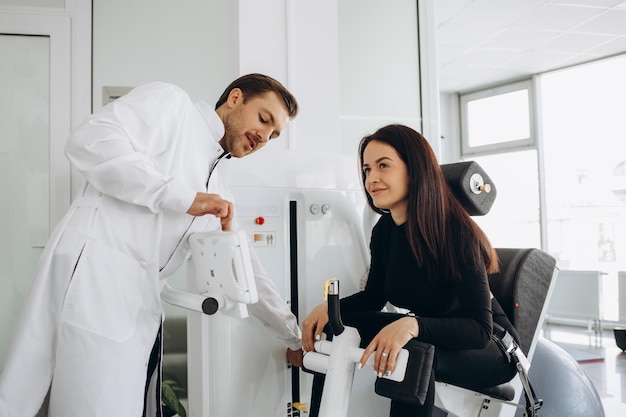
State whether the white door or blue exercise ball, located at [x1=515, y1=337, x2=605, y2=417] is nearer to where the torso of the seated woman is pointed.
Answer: the white door

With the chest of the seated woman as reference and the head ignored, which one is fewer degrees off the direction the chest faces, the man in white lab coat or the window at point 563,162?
the man in white lab coat

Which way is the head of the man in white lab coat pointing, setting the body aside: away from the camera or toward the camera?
toward the camera

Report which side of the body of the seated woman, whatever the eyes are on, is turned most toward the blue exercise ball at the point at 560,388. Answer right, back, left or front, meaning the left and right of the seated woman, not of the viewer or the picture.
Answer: back

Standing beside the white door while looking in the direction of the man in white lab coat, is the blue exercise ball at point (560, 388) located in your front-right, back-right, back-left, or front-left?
front-left

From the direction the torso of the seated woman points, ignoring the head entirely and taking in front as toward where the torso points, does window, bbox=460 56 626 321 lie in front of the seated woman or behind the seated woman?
behind

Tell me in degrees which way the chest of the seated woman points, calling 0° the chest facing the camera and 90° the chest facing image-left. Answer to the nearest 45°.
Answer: approximately 45°

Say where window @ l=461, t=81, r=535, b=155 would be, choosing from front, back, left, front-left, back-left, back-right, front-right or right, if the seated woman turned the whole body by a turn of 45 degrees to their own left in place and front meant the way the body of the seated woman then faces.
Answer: back

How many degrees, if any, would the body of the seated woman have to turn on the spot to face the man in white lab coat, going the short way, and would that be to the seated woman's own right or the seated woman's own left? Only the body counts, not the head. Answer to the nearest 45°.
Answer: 0° — they already face them

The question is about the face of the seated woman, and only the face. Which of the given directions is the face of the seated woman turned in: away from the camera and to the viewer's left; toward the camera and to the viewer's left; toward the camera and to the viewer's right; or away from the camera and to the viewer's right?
toward the camera and to the viewer's left

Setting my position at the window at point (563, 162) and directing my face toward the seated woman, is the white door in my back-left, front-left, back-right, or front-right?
front-right

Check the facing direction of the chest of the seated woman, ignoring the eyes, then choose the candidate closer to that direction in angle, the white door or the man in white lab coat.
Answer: the man in white lab coat

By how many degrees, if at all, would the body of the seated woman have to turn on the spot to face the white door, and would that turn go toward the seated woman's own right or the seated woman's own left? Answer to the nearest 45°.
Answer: approximately 90° to the seated woman's own right
